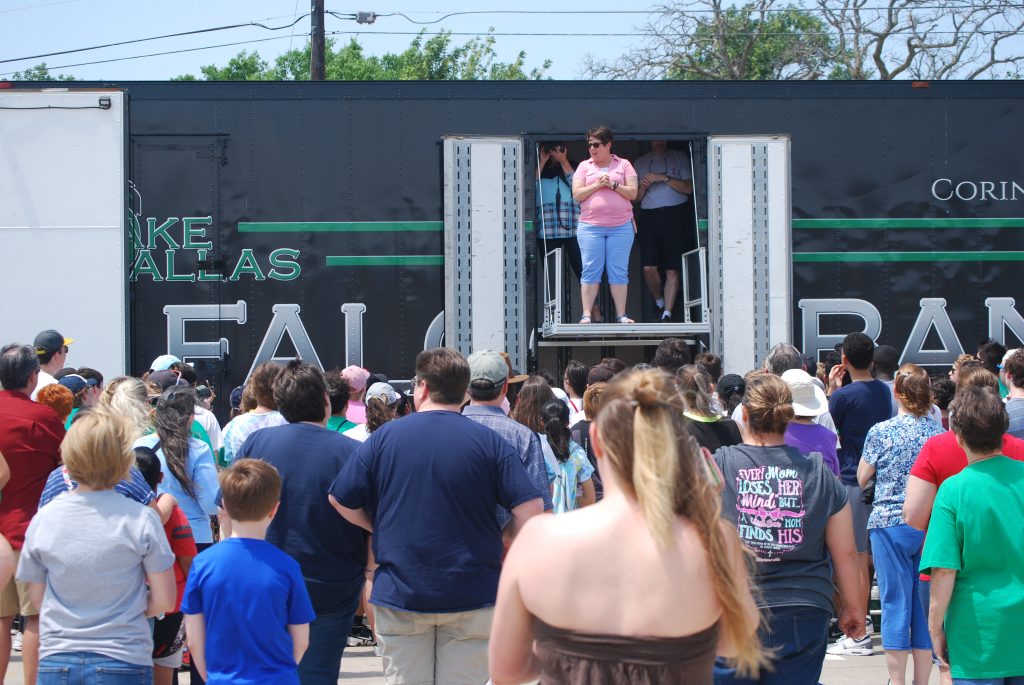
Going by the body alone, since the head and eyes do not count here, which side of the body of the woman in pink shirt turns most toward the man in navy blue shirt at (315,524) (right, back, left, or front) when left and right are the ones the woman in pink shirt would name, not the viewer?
front

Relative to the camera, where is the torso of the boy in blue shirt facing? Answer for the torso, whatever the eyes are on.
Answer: away from the camera

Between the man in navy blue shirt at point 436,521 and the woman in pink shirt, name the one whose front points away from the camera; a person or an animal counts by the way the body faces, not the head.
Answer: the man in navy blue shirt

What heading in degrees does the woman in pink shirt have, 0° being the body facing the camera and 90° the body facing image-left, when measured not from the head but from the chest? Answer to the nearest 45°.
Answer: approximately 0°

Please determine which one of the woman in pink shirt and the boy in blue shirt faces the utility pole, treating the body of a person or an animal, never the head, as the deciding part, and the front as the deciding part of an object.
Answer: the boy in blue shirt

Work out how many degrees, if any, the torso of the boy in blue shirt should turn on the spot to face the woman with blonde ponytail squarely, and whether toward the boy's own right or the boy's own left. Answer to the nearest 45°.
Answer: approximately 135° to the boy's own right

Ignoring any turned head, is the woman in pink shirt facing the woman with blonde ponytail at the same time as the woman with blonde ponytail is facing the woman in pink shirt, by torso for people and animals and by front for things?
yes

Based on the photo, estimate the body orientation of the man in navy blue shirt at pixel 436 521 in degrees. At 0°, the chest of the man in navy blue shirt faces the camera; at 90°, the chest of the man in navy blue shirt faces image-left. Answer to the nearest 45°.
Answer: approximately 180°

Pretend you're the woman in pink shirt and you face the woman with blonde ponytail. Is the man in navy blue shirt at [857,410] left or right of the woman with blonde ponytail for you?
left
